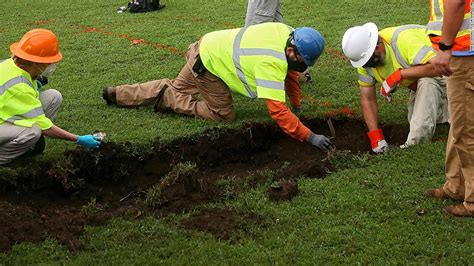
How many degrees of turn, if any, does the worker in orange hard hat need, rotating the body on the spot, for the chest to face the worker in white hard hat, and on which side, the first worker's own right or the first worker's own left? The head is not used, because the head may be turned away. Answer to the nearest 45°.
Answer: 0° — they already face them

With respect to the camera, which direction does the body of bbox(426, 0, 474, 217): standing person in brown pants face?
to the viewer's left

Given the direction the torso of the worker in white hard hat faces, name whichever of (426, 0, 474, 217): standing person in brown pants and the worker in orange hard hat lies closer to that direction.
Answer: the worker in orange hard hat

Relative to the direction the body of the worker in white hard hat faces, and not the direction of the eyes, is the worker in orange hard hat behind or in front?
in front

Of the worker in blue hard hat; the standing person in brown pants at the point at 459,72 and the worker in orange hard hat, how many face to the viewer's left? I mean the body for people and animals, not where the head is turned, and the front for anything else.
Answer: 1

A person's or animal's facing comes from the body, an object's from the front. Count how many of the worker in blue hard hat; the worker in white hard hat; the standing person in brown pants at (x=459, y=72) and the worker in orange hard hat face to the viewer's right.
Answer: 2

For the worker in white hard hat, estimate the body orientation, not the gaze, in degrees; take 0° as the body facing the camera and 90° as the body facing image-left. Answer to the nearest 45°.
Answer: approximately 45°

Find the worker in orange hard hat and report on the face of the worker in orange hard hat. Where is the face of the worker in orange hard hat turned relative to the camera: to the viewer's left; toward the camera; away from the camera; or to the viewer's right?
to the viewer's right

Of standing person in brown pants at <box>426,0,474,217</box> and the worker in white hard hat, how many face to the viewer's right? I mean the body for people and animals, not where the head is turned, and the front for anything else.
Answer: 0

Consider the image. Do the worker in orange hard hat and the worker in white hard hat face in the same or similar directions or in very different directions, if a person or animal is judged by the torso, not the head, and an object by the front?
very different directions

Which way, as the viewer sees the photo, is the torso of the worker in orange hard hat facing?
to the viewer's right

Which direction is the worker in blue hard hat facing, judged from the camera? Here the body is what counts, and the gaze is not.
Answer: to the viewer's right
